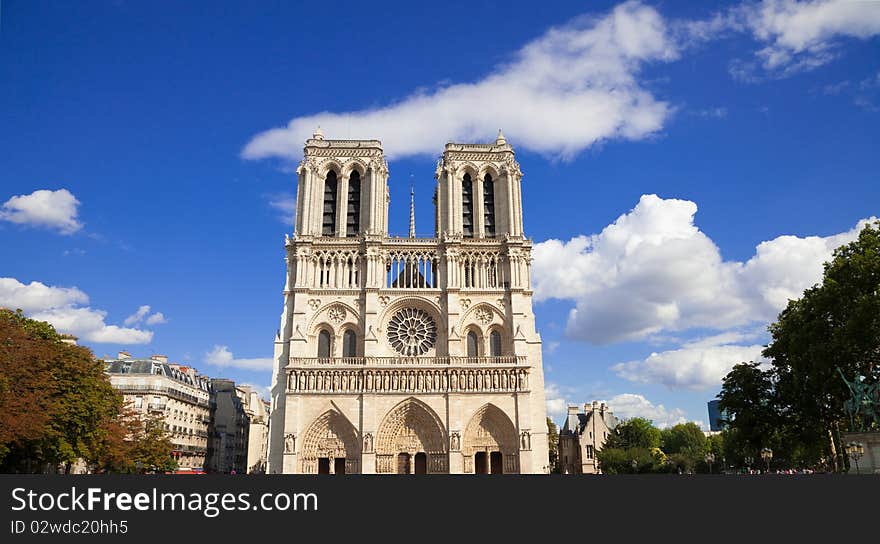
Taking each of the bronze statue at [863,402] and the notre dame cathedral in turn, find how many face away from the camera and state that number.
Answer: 0

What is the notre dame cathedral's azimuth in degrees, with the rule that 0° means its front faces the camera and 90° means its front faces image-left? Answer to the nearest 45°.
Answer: approximately 0°

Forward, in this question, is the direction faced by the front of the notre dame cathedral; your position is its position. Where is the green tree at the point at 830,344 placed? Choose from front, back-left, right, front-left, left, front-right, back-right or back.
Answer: front-left

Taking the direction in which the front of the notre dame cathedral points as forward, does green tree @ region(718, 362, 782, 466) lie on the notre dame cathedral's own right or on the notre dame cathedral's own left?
on the notre dame cathedral's own left

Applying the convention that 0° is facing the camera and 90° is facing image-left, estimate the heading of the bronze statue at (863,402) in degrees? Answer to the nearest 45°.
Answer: approximately 45°

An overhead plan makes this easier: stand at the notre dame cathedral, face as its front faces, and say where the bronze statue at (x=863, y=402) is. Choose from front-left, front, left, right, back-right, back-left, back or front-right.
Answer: front-left

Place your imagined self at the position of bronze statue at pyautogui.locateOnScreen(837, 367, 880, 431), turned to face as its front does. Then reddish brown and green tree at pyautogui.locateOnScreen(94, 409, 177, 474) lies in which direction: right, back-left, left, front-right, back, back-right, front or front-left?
front-right

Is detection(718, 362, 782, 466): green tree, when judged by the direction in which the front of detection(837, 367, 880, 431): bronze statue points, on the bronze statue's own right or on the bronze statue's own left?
on the bronze statue's own right

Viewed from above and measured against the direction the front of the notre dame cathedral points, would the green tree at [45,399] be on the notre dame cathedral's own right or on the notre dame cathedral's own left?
on the notre dame cathedral's own right
